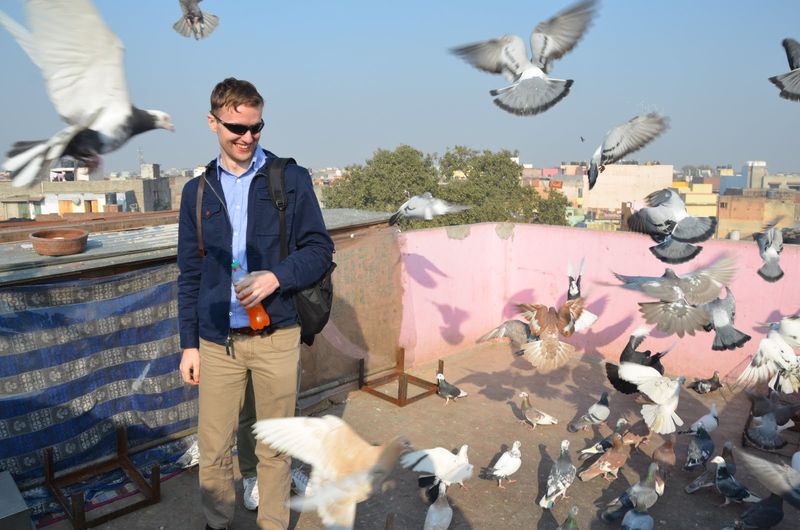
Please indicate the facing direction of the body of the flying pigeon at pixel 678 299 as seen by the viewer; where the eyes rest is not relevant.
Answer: away from the camera

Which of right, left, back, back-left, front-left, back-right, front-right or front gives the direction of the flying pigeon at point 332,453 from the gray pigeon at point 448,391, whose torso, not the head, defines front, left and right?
left

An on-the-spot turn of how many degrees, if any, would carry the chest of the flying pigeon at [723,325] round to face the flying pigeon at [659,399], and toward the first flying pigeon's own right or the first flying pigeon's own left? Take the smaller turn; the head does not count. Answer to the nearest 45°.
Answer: approximately 180°

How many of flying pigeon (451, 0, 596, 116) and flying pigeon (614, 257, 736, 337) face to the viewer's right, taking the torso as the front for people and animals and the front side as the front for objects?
0

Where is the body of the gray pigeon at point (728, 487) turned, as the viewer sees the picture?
to the viewer's left

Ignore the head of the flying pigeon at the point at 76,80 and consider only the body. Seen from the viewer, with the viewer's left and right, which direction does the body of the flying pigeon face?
facing to the right of the viewer

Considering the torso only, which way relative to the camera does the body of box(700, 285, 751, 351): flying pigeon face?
away from the camera

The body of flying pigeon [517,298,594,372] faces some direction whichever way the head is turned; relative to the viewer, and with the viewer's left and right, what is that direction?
facing away from the viewer

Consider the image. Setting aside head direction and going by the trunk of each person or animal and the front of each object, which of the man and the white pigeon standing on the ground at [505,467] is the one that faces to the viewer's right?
the white pigeon standing on the ground
